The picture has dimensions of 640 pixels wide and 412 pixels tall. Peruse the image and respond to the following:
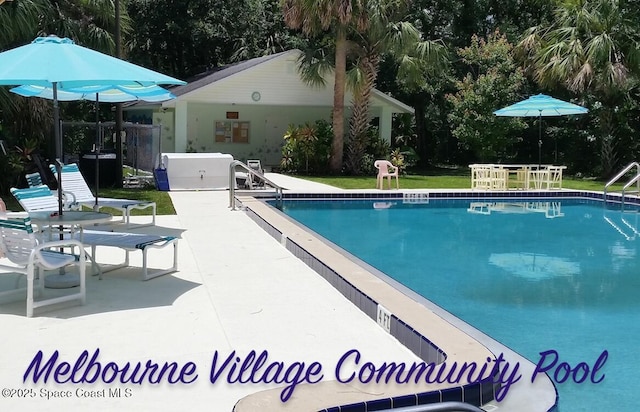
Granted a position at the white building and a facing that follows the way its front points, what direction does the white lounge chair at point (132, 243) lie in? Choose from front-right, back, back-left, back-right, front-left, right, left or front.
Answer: front

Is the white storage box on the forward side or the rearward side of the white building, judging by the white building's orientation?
on the forward side

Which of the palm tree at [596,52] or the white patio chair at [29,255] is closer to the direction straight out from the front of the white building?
the white patio chair

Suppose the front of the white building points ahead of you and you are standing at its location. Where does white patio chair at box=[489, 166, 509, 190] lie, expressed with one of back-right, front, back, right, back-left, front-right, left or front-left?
front-left

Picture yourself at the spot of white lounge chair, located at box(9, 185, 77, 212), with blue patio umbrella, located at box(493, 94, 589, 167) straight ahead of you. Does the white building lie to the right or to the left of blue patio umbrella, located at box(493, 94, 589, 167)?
left

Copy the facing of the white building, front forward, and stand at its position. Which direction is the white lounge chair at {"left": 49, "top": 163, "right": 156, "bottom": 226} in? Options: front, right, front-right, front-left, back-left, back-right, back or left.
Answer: front

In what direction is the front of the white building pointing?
toward the camera

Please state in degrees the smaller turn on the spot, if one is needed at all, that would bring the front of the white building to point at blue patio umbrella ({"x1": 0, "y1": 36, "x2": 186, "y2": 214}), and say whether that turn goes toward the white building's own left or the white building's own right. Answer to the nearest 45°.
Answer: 0° — it already faces it

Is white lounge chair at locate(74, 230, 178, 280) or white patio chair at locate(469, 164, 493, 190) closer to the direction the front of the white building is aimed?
the white lounge chair

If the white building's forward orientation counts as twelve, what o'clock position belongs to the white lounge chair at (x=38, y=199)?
The white lounge chair is roughly at 12 o'clock from the white building.

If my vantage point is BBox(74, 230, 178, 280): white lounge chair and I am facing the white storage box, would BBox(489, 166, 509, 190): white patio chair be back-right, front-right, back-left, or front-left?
front-right

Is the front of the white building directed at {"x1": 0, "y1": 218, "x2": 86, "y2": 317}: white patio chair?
yes

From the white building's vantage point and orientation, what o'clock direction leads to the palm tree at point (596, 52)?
The palm tree is roughly at 10 o'clock from the white building.

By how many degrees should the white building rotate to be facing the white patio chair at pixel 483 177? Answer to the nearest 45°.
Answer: approximately 45° to its left

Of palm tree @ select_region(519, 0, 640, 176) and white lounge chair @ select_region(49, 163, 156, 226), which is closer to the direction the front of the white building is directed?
the white lounge chair

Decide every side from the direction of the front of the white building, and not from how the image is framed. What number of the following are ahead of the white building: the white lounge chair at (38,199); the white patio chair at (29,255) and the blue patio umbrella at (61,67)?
3
